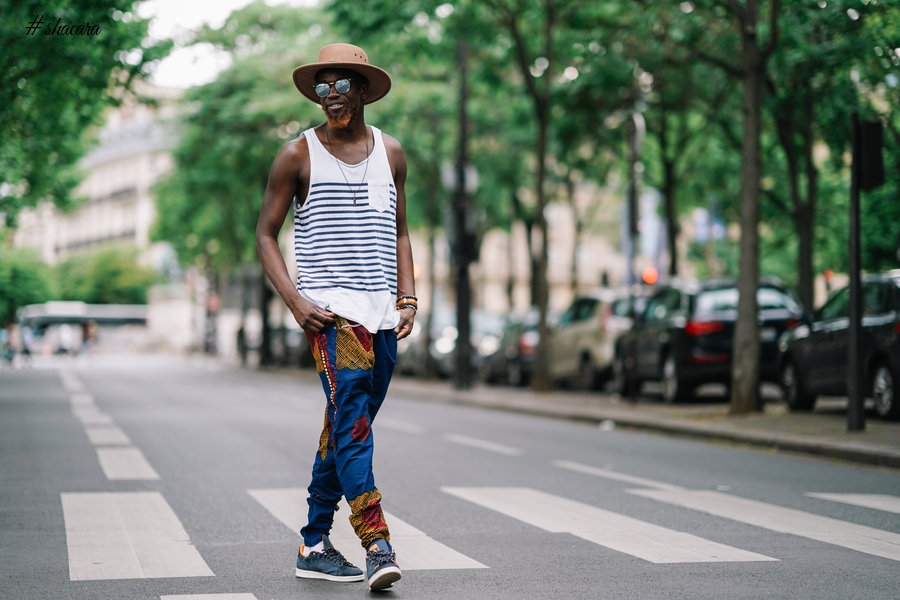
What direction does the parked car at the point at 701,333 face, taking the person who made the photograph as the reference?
facing away from the viewer and to the left of the viewer

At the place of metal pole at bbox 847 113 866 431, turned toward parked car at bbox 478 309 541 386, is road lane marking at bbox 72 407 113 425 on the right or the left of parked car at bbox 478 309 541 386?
left

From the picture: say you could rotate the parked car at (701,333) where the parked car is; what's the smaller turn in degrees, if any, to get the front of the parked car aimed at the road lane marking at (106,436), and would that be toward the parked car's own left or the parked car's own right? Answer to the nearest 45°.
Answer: approximately 90° to the parked car's own left

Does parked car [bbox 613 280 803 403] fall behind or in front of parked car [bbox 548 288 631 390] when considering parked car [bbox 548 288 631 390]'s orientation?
behind

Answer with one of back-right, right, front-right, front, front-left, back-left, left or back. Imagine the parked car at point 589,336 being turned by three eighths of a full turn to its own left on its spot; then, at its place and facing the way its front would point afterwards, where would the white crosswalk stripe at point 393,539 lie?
front

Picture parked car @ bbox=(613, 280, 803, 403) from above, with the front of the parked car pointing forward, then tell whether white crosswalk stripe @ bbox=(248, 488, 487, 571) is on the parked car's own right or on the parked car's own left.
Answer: on the parked car's own left

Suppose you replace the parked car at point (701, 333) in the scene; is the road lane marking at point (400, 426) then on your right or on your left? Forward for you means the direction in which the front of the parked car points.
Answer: on your left

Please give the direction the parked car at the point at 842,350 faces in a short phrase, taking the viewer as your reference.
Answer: facing away from the viewer and to the left of the viewer

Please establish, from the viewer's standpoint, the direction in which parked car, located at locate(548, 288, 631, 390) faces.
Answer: facing away from the viewer and to the left of the viewer

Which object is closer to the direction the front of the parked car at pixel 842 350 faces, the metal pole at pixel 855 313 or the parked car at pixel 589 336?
the parked car

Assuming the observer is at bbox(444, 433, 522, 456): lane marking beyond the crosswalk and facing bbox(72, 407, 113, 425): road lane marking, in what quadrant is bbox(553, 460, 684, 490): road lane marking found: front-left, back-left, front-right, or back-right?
back-left
